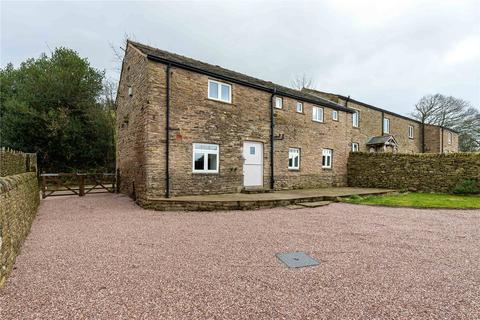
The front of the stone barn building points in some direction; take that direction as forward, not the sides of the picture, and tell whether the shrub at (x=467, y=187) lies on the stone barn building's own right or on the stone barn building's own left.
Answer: on the stone barn building's own left

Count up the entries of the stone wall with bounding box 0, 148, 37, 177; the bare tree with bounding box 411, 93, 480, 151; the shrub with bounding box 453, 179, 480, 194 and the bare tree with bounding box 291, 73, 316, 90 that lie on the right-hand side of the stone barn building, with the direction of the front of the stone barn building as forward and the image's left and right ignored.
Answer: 1

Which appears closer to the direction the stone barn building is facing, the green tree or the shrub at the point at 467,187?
the shrub

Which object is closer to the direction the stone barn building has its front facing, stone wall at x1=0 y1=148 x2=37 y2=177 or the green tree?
the stone wall

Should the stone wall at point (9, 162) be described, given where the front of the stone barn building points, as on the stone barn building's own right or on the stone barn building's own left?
on the stone barn building's own right

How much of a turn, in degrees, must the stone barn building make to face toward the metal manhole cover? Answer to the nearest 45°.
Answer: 0° — it already faces it

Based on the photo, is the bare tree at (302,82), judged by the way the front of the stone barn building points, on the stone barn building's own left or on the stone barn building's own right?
on the stone barn building's own left

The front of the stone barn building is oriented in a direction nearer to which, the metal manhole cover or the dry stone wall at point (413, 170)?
the metal manhole cover
